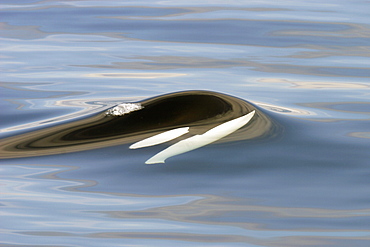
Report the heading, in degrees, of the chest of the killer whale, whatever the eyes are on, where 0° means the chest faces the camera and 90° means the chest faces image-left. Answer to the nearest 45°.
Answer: approximately 270°
